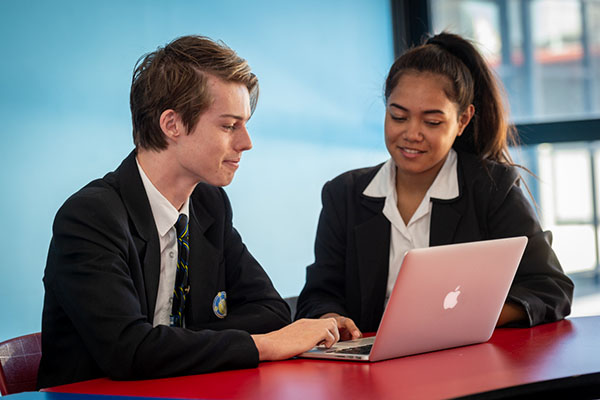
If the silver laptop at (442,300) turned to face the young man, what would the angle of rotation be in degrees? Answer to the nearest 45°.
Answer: approximately 45° to its left

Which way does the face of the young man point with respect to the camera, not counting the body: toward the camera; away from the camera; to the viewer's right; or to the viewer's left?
to the viewer's right

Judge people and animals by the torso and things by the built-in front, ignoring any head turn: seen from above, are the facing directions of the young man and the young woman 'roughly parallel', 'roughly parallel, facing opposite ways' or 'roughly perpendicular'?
roughly perpendicular

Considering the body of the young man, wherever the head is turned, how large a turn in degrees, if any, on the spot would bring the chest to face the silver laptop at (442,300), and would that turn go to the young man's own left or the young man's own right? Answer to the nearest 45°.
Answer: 0° — they already face it

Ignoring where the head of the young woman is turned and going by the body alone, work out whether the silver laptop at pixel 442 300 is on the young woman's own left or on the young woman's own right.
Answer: on the young woman's own left

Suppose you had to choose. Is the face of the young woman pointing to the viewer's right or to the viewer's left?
to the viewer's left

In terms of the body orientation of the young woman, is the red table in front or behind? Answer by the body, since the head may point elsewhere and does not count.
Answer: in front
